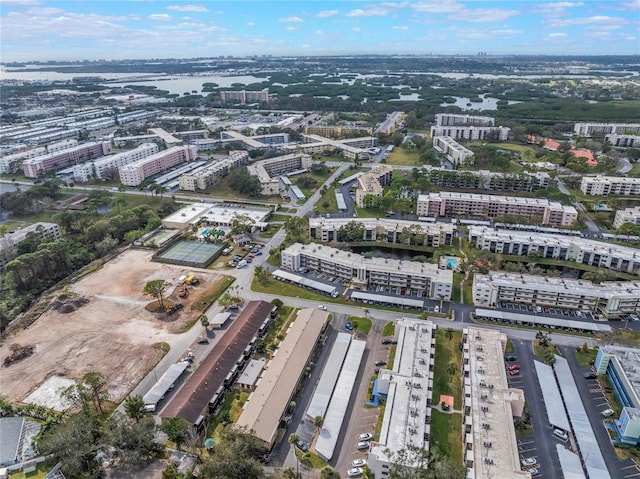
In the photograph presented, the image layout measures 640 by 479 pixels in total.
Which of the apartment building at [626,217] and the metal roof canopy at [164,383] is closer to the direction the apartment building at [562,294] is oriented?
the metal roof canopy

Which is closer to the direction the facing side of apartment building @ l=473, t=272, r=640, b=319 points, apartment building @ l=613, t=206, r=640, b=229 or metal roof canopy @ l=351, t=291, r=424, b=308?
the metal roof canopy

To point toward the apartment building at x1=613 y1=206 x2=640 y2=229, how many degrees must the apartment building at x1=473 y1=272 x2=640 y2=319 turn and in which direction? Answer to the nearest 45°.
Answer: approximately 180°

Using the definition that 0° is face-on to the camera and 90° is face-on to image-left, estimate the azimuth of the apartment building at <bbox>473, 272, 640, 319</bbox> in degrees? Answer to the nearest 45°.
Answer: approximately 0°

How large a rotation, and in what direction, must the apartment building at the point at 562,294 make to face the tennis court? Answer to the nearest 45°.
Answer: approximately 90° to its right

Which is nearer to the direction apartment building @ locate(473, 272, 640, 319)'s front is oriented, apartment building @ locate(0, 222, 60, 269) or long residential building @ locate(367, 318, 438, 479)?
the long residential building

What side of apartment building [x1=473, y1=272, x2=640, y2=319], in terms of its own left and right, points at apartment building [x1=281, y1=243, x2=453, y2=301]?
right

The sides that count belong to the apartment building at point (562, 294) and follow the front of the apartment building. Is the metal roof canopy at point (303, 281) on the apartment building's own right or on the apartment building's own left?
on the apartment building's own right

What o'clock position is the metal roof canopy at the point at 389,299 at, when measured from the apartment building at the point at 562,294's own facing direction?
The metal roof canopy is roughly at 2 o'clock from the apartment building.

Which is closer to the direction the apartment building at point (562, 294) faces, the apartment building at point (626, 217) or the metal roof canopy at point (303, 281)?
the metal roof canopy

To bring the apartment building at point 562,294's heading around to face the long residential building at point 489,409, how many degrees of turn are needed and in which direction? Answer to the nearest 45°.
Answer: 0° — it already faces it

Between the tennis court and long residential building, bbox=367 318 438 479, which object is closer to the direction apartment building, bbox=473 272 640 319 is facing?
the long residential building

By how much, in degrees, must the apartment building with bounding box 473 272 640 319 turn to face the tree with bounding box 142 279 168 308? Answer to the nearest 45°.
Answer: approximately 45° to its right

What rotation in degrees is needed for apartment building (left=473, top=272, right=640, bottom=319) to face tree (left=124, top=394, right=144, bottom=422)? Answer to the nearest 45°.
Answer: approximately 45° to its right

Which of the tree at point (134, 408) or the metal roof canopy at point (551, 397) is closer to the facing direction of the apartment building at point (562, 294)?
the metal roof canopy

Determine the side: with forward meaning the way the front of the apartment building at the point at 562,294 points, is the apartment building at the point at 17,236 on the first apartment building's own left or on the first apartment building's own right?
on the first apartment building's own right
